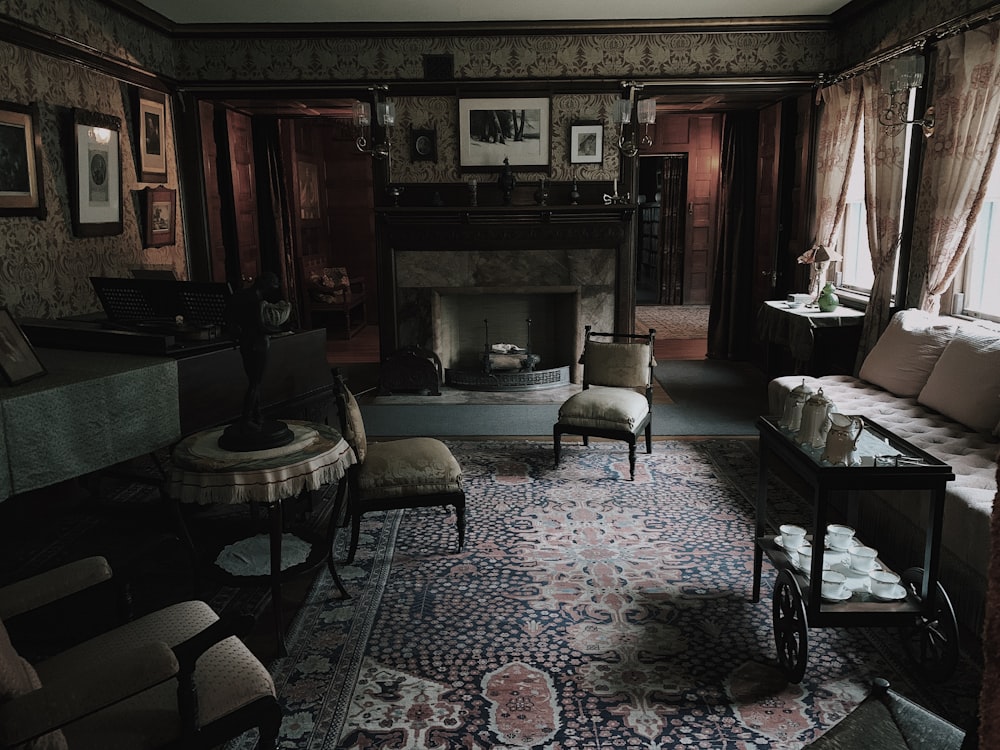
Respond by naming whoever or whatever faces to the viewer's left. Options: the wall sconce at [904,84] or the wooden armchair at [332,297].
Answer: the wall sconce

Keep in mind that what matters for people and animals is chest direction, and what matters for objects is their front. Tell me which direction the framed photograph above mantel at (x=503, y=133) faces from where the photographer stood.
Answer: facing the viewer

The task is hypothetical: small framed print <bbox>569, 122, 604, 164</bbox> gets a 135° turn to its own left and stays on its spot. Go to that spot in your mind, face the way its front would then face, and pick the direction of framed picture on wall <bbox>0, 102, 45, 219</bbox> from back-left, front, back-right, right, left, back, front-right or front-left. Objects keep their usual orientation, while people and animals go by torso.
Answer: back

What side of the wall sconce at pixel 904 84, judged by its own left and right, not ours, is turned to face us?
left

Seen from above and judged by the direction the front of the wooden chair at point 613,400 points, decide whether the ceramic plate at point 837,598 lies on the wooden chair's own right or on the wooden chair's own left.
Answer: on the wooden chair's own left

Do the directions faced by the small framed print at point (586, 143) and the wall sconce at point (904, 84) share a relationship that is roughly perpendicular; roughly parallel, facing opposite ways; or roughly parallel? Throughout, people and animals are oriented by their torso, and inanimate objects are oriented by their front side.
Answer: roughly perpendicular

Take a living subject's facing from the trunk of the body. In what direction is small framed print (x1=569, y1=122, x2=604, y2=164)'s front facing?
toward the camera

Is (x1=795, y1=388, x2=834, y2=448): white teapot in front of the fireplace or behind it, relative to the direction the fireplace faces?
in front

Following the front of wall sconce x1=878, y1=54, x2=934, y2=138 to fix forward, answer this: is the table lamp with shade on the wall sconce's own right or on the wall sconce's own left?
on the wall sconce's own right

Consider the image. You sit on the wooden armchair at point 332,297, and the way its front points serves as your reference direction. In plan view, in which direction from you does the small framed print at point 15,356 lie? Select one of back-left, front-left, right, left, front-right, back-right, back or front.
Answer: front-right

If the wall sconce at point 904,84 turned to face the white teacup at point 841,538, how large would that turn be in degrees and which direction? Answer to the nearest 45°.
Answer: approximately 90° to its left

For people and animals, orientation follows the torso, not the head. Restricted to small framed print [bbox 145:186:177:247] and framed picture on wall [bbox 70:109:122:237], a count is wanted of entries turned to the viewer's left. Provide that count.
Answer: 0

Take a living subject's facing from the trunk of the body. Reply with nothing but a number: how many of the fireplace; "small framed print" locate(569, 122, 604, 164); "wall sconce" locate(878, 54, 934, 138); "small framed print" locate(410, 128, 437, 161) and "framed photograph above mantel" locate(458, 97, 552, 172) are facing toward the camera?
4

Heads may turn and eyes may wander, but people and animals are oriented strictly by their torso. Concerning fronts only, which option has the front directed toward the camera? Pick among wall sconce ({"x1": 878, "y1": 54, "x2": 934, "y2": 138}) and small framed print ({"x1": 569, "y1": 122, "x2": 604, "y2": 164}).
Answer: the small framed print

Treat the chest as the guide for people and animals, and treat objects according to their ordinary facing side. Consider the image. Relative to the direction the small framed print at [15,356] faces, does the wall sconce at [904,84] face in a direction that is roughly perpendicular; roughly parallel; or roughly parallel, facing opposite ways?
roughly parallel, facing opposite ways

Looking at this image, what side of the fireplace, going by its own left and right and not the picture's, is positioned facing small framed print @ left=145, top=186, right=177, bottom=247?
right

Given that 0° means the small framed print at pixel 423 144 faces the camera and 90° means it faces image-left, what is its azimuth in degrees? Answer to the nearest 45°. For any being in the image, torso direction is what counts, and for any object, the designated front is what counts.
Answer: approximately 0°
